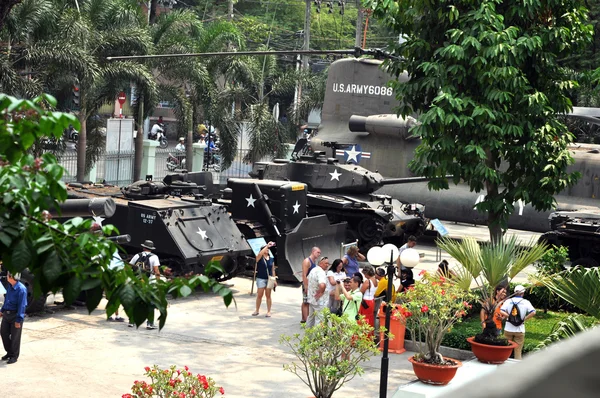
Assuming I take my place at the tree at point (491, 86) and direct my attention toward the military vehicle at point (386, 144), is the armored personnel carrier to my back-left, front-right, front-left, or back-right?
front-left

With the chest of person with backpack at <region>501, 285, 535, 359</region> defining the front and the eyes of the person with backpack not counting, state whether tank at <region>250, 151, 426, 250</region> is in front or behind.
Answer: in front

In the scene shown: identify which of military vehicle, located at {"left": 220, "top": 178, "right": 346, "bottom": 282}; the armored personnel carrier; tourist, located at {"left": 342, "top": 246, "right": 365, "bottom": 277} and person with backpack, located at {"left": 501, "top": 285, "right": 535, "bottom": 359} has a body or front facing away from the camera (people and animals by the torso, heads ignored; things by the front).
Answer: the person with backpack

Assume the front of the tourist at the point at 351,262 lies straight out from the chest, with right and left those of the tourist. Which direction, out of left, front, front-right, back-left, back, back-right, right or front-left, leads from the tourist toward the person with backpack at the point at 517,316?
front

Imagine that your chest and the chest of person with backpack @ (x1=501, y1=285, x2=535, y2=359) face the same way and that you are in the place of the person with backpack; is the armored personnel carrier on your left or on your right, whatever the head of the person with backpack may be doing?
on your left

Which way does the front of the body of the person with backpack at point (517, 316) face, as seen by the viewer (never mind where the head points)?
away from the camera

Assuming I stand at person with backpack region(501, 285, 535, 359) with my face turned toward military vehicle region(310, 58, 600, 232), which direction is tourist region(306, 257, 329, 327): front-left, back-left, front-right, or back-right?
front-left

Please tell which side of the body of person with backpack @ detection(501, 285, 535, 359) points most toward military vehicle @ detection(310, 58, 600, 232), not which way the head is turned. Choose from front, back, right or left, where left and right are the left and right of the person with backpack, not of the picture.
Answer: front

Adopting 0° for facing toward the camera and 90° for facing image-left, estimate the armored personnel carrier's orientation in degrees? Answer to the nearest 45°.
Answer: approximately 315°

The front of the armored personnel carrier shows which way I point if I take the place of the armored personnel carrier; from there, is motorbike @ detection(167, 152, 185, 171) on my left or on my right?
on my left

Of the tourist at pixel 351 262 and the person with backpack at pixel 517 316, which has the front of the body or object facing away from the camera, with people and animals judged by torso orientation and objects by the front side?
the person with backpack

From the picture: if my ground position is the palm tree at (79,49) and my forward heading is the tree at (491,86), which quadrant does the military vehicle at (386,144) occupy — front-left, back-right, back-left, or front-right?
front-left

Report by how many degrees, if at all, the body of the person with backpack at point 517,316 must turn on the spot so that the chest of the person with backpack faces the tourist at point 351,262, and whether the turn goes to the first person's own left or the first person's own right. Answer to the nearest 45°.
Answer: approximately 45° to the first person's own left

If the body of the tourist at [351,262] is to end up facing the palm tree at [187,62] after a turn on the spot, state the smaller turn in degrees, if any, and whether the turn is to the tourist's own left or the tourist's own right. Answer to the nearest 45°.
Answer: approximately 180°
